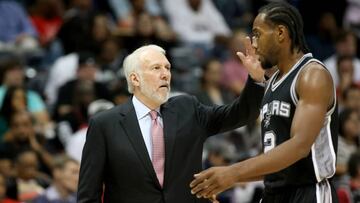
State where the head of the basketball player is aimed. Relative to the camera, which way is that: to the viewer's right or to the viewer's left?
to the viewer's left

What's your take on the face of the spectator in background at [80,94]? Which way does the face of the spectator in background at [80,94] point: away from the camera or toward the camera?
toward the camera

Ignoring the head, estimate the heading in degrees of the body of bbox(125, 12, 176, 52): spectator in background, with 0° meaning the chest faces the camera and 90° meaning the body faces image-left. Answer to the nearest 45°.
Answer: approximately 0°

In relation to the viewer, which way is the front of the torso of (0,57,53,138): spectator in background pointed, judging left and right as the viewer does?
facing the viewer

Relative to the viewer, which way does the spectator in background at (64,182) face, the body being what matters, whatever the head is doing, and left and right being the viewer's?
facing the viewer and to the right of the viewer

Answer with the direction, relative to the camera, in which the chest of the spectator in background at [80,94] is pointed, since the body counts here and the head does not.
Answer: toward the camera

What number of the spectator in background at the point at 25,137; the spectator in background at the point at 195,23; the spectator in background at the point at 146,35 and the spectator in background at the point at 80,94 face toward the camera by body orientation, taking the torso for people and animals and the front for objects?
4

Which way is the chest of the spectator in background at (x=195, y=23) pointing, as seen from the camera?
toward the camera
